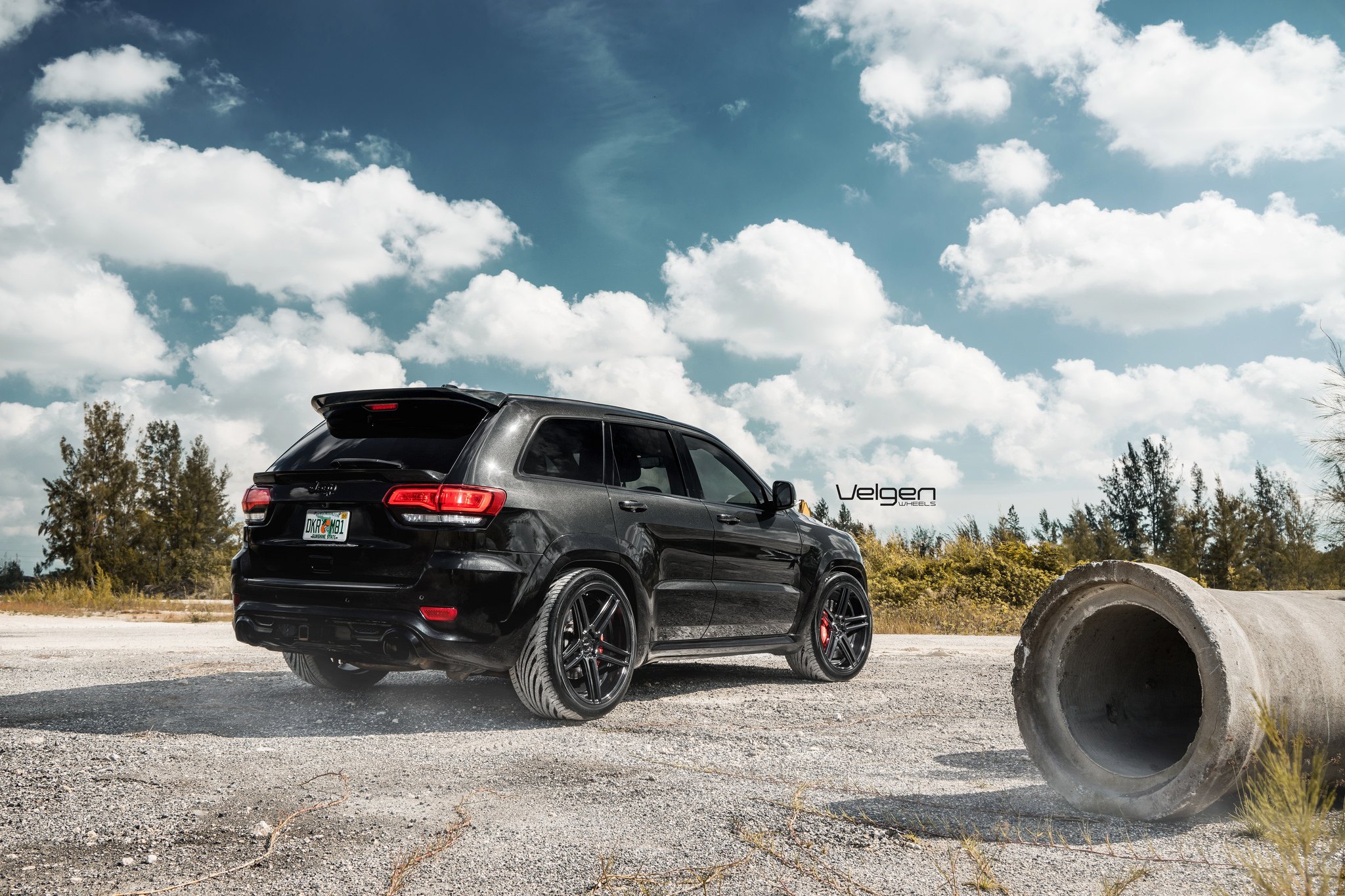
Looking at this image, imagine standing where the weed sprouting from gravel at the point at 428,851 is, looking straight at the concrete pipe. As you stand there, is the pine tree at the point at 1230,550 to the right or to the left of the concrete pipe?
left

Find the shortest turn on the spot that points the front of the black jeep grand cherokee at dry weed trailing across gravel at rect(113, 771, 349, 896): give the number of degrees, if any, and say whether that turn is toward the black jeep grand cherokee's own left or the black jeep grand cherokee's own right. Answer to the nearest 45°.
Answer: approximately 135° to the black jeep grand cherokee's own right

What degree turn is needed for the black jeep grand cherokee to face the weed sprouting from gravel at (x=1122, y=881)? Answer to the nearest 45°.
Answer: approximately 90° to its right

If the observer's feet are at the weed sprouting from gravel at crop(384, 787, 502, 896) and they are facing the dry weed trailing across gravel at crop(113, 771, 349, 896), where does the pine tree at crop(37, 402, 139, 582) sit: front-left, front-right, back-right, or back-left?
front-right

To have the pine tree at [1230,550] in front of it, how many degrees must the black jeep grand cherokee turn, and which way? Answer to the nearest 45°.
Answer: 0° — it already faces it

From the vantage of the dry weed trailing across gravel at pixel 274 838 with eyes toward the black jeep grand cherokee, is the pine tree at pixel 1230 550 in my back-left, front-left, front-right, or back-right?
front-right

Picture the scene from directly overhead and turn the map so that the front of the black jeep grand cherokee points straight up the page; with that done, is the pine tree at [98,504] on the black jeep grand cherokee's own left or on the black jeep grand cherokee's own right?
on the black jeep grand cherokee's own left

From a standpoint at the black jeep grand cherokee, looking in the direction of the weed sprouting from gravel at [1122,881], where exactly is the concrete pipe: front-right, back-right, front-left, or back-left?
front-left

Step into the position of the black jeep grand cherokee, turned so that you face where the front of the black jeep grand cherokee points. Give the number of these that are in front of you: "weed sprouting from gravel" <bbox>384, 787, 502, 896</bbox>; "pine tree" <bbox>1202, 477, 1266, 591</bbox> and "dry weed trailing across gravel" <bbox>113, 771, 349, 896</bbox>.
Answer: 1

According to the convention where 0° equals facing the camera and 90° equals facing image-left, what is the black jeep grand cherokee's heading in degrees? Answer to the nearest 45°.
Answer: approximately 225°

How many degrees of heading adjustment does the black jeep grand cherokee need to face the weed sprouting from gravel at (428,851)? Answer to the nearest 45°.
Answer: approximately 135° to its right

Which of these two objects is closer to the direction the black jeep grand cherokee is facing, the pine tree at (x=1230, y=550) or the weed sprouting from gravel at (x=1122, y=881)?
the pine tree
